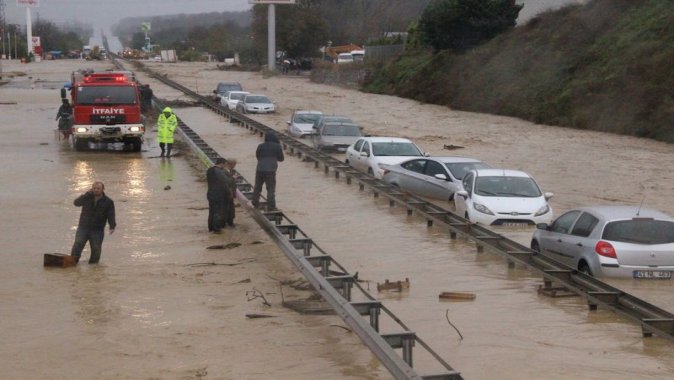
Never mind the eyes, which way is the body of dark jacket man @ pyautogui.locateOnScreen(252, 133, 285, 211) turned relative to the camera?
away from the camera

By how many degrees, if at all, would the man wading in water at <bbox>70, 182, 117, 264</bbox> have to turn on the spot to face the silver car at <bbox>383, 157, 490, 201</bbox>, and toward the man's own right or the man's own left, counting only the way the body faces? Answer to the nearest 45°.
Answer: approximately 135° to the man's own left

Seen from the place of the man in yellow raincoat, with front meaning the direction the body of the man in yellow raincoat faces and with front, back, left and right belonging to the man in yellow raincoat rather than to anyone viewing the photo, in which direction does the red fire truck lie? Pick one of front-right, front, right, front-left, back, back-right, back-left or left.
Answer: back-right

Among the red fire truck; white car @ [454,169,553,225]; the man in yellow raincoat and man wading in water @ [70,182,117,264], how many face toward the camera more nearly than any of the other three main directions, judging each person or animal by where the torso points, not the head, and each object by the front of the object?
4

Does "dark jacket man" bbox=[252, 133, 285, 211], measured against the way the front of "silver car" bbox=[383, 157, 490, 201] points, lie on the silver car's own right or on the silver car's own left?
on the silver car's own right

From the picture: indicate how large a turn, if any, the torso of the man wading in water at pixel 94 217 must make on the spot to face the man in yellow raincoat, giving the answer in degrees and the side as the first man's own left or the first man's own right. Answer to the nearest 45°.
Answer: approximately 180°

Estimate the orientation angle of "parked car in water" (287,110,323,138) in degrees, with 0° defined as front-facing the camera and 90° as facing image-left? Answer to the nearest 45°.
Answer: approximately 315°

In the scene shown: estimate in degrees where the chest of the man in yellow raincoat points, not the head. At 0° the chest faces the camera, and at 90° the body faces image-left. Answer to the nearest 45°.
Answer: approximately 0°

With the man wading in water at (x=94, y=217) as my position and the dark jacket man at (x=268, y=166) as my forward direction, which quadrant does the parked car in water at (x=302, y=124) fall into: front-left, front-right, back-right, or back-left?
front-left

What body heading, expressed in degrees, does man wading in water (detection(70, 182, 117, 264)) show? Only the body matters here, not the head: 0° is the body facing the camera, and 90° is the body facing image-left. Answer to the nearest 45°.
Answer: approximately 0°

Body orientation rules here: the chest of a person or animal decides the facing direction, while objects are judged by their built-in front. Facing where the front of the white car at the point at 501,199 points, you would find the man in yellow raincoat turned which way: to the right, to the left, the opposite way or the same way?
the same way

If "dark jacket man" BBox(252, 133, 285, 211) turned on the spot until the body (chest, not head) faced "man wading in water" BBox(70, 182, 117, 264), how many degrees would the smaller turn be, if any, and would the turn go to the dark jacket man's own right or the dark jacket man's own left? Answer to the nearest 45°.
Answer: approximately 135° to the dark jacket man's own left

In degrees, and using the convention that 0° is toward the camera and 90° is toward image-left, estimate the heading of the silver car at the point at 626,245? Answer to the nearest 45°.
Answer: approximately 135°

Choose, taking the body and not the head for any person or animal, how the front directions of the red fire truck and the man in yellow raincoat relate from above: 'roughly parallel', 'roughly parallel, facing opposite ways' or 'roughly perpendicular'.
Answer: roughly parallel

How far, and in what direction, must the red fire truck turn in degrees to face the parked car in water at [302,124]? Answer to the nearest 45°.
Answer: approximately 135° to its left

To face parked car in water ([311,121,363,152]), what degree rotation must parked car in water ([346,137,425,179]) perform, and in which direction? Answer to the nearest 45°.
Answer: approximately 135° to its left

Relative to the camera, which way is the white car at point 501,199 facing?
toward the camera

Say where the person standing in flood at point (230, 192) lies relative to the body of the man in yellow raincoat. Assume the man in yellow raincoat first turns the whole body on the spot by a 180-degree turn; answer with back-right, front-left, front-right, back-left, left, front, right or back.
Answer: back
